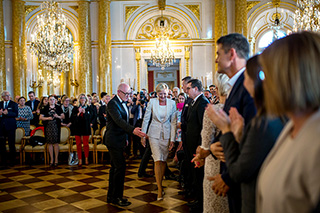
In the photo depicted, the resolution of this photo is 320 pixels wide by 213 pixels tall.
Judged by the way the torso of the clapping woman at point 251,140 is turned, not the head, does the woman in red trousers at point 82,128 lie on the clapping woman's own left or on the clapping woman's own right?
on the clapping woman's own right

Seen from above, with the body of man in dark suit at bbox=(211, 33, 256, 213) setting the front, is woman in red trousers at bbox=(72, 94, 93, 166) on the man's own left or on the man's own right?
on the man's own right

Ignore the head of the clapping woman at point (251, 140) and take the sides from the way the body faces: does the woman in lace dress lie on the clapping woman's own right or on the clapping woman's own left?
on the clapping woman's own right

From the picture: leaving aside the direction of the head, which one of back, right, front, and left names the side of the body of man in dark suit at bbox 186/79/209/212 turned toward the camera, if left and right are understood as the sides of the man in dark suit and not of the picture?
left

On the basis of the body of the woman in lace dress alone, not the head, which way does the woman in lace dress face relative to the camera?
to the viewer's left

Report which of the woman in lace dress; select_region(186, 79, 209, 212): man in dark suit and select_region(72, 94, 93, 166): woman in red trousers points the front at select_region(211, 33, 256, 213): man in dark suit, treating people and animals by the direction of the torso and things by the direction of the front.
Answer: the woman in red trousers

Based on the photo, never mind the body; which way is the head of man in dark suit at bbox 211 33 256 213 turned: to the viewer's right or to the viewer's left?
to the viewer's left

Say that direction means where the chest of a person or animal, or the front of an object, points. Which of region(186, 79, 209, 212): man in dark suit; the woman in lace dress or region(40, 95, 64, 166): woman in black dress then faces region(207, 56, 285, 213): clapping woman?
the woman in black dress

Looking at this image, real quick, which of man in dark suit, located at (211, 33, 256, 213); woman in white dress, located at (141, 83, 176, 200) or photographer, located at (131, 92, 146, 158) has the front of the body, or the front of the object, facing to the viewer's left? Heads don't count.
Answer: the man in dark suit

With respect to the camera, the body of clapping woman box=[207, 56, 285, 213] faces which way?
to the viewer's left
